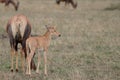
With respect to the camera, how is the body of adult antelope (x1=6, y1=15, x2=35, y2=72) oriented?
away from the camera
